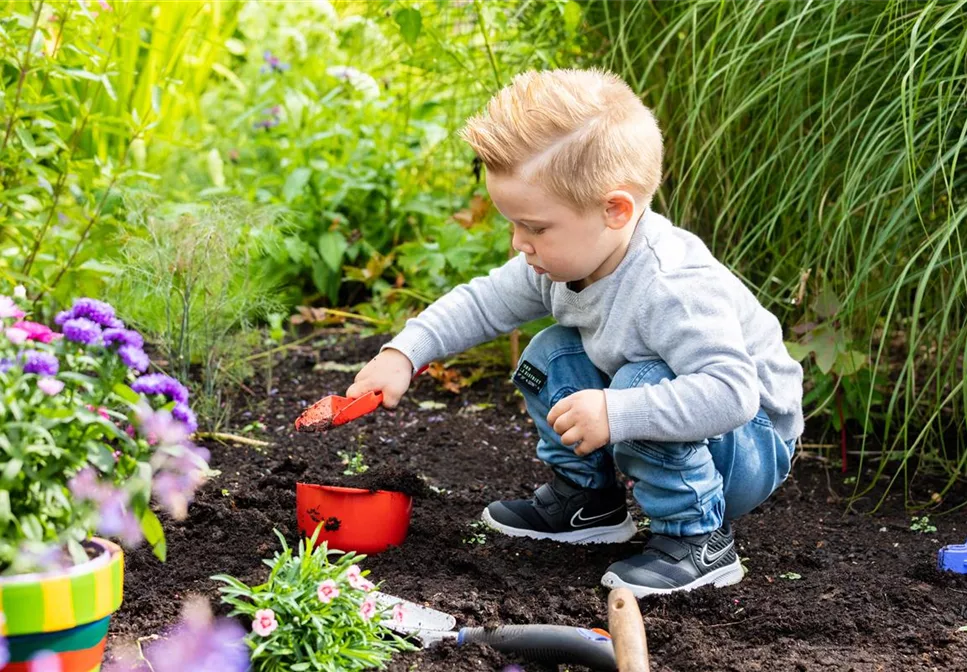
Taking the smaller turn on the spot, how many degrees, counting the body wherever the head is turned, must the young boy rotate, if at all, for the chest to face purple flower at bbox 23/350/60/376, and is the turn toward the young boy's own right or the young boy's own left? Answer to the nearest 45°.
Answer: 0° — they already face it

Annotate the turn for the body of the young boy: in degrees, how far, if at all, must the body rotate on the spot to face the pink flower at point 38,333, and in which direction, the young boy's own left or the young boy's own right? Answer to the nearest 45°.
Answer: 0° — they already face it

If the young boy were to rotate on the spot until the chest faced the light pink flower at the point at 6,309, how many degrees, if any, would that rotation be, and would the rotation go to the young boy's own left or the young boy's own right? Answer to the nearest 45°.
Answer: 0° — they already face it

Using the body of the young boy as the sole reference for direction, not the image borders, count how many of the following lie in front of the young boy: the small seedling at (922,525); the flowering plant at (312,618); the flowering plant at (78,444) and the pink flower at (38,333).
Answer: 3

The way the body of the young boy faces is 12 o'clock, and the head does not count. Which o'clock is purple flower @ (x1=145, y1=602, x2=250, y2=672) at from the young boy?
The purple flower is roughly at 10 o'clock from the young boy.

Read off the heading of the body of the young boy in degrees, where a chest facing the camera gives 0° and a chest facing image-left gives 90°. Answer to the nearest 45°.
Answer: approximately 45°

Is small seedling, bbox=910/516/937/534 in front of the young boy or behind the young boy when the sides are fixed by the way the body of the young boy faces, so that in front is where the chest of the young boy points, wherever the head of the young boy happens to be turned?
behind

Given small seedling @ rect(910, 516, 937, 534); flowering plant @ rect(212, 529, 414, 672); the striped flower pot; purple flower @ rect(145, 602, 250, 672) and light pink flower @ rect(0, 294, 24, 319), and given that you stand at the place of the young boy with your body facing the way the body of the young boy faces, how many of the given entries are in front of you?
4

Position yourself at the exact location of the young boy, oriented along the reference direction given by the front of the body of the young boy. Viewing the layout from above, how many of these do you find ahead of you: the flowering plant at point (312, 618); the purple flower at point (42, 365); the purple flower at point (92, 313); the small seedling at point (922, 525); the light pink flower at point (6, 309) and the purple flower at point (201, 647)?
5

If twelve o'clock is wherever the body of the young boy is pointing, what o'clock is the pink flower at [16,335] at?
The pink flower is roughly at 12 o'clock from the young boy.
